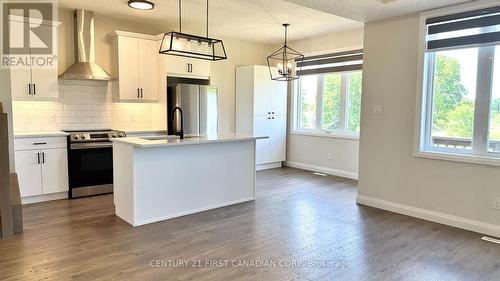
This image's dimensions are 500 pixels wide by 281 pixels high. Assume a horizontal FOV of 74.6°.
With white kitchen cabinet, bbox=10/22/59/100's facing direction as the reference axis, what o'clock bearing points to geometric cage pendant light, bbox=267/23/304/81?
The geometric cage pendant light is roughly at 9 o'clock from the white kitchen cabinet.

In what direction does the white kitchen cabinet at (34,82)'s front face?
toward the camera

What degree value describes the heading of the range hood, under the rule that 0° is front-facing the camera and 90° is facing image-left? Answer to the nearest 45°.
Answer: approximately 0°

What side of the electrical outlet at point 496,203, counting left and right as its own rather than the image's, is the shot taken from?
front

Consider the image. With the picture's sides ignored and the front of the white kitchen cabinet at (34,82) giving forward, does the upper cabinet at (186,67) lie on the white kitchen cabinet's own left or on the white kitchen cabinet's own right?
on the white kitchen cabinet's own left

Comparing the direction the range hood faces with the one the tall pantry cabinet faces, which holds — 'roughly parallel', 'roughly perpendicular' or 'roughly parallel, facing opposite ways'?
roughly parallel

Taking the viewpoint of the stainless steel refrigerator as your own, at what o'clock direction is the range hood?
The range hood is roughly at 4 o'clock from the stainless steel refrigerator.

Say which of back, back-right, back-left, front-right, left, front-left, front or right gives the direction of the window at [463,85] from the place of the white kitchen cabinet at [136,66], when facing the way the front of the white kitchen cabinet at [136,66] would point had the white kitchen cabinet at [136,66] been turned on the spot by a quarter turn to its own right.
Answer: left

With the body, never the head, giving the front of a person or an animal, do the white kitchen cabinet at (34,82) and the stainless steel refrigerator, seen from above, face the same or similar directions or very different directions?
same or similar directions

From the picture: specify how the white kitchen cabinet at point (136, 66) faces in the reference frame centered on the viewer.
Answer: facing the viewer and to the right of the viewer

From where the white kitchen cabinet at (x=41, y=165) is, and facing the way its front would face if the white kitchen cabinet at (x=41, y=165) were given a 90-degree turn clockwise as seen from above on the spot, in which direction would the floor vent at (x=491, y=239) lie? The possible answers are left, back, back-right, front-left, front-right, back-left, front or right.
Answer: back-left

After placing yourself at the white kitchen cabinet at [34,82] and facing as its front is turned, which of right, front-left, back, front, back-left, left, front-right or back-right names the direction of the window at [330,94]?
left
